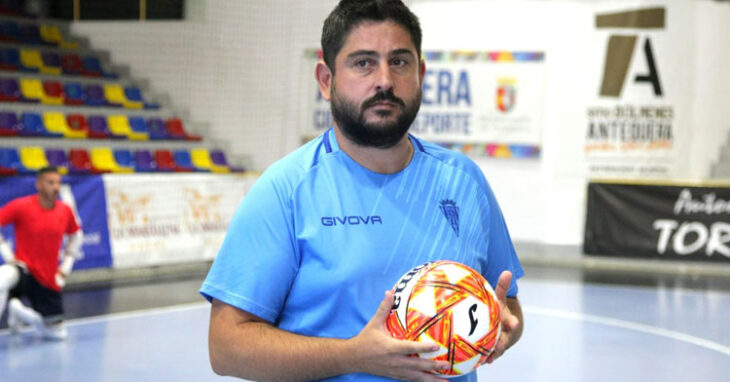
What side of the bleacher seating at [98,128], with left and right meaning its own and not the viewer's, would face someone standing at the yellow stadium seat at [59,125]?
right

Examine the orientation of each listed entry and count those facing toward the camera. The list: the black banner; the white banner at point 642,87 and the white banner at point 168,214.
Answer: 3

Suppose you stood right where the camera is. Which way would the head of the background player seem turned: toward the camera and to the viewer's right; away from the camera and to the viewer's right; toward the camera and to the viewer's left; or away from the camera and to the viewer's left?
toward the camera and to the viewer's right

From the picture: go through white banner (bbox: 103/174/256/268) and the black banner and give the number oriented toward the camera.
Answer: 2

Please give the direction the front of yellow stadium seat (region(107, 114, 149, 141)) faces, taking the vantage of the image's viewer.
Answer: facing the viewer and to the right of the viewer

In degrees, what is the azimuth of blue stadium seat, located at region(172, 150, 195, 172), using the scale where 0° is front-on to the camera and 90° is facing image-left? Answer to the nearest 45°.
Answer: approximately 315°

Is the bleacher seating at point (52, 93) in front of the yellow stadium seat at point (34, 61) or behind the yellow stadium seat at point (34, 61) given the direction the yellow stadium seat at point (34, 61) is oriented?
in front

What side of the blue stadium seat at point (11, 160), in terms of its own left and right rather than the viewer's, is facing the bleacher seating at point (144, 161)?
left

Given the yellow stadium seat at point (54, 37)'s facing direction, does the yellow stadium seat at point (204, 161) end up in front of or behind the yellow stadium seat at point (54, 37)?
in front

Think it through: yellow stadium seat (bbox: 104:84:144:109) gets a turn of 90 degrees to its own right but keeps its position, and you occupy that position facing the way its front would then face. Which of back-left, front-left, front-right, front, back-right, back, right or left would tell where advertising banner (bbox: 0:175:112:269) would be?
front-left

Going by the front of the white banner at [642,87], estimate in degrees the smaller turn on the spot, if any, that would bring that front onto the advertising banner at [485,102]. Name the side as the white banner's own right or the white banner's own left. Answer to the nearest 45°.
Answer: approximately 90° to the white banner's own right

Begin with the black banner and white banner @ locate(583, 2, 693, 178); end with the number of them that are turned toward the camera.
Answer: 2

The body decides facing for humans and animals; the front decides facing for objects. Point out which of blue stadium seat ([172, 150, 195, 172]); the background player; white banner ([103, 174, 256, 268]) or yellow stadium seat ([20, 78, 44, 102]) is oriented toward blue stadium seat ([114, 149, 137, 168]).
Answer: the yellow stadium seat
